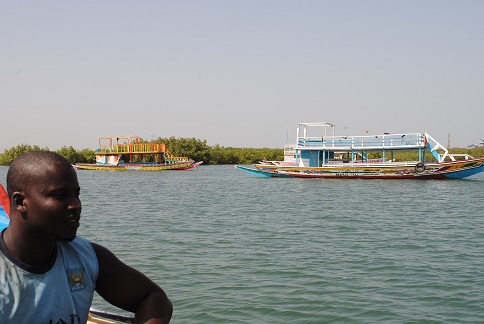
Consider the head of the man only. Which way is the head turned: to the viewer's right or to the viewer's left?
to the viewer's right
